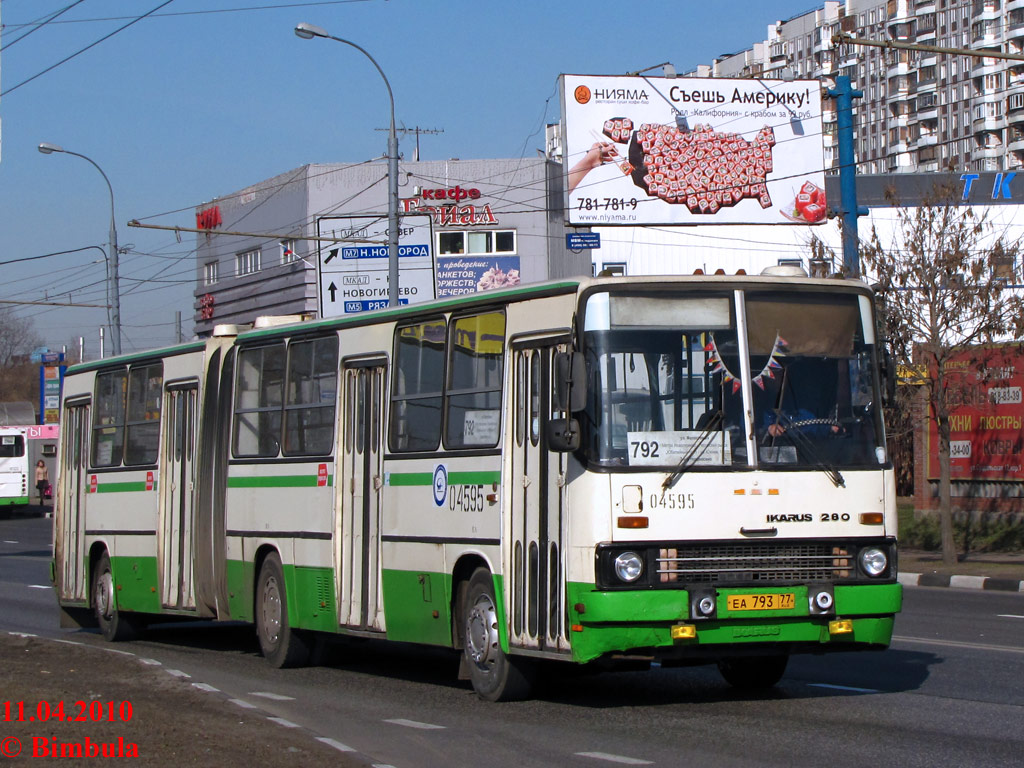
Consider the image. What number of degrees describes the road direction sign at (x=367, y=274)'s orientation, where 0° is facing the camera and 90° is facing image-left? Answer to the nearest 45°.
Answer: approximately 0°

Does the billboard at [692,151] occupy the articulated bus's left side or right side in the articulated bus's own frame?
on its left

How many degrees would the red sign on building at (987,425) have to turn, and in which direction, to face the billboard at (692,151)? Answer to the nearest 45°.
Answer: approximately 135° to its right

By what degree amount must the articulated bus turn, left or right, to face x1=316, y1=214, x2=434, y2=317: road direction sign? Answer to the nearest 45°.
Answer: approximately 135° to its left

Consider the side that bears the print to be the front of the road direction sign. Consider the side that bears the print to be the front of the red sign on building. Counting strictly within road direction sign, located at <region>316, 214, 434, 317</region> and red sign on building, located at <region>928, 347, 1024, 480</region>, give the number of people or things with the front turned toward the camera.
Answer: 2

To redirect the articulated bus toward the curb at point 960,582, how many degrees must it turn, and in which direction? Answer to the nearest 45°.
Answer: approximately 90° to its left

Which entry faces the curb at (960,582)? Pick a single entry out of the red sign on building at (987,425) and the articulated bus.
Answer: the red sign on building

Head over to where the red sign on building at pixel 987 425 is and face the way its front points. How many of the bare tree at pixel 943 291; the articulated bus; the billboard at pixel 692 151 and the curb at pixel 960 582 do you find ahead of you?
3

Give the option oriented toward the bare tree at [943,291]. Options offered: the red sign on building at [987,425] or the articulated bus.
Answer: the red sign on building
